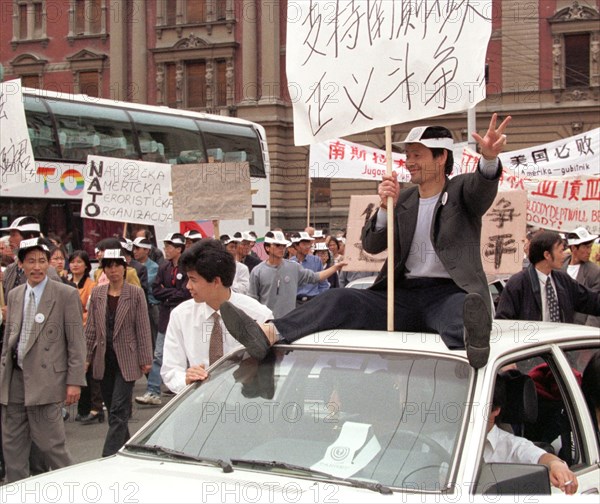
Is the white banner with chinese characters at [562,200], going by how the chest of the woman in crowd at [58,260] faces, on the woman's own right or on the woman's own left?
on the woman's own left

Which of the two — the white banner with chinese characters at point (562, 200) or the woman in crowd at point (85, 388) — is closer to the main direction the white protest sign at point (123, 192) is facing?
the woman in crowd

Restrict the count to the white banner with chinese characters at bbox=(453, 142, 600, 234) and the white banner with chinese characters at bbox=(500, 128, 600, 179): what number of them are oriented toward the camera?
2

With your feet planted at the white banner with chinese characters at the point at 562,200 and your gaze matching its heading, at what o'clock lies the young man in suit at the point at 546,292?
The young man in suit is roughly at 12 o'clock from the white banner with chinese characters.

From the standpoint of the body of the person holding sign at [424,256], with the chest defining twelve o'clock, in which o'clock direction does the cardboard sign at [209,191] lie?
The cardboard sign is roughly at 4 o'clock from the person holding sign.

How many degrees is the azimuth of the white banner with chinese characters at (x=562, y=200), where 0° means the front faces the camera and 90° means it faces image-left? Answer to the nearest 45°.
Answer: approximately 0°

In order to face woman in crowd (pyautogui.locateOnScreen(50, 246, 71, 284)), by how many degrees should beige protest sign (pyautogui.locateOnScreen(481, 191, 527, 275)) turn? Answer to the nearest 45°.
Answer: approximately 90° to its right

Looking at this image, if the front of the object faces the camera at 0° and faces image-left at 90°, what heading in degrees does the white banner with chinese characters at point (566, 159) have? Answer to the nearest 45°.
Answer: approximately 0°

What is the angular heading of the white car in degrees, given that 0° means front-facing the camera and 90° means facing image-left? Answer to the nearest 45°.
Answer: approximately 45°

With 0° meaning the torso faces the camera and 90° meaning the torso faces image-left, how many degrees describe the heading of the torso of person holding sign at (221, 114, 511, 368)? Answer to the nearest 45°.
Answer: approximately 45°
